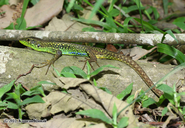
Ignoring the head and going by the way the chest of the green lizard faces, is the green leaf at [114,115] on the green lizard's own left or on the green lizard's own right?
on the green lizard's own left

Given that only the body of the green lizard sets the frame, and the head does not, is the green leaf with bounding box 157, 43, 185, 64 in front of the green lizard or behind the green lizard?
behind

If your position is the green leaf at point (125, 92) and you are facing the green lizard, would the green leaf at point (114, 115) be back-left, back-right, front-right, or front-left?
back-left

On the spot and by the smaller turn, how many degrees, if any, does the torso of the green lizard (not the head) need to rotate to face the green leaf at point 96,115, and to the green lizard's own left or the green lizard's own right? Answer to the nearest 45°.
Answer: approximately 90° to the green lizard's own left

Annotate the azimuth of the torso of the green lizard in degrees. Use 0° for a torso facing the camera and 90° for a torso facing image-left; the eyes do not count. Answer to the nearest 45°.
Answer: approximately 90°

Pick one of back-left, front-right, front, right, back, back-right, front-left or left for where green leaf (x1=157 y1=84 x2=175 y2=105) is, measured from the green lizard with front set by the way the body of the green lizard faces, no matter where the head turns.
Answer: back-left

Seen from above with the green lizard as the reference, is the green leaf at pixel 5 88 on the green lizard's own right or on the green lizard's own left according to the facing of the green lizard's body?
on the green lizard's own left

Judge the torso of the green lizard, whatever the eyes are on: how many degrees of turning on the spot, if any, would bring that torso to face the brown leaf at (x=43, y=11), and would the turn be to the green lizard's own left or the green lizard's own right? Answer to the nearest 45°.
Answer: approximately 45° to the green lizard's own right
